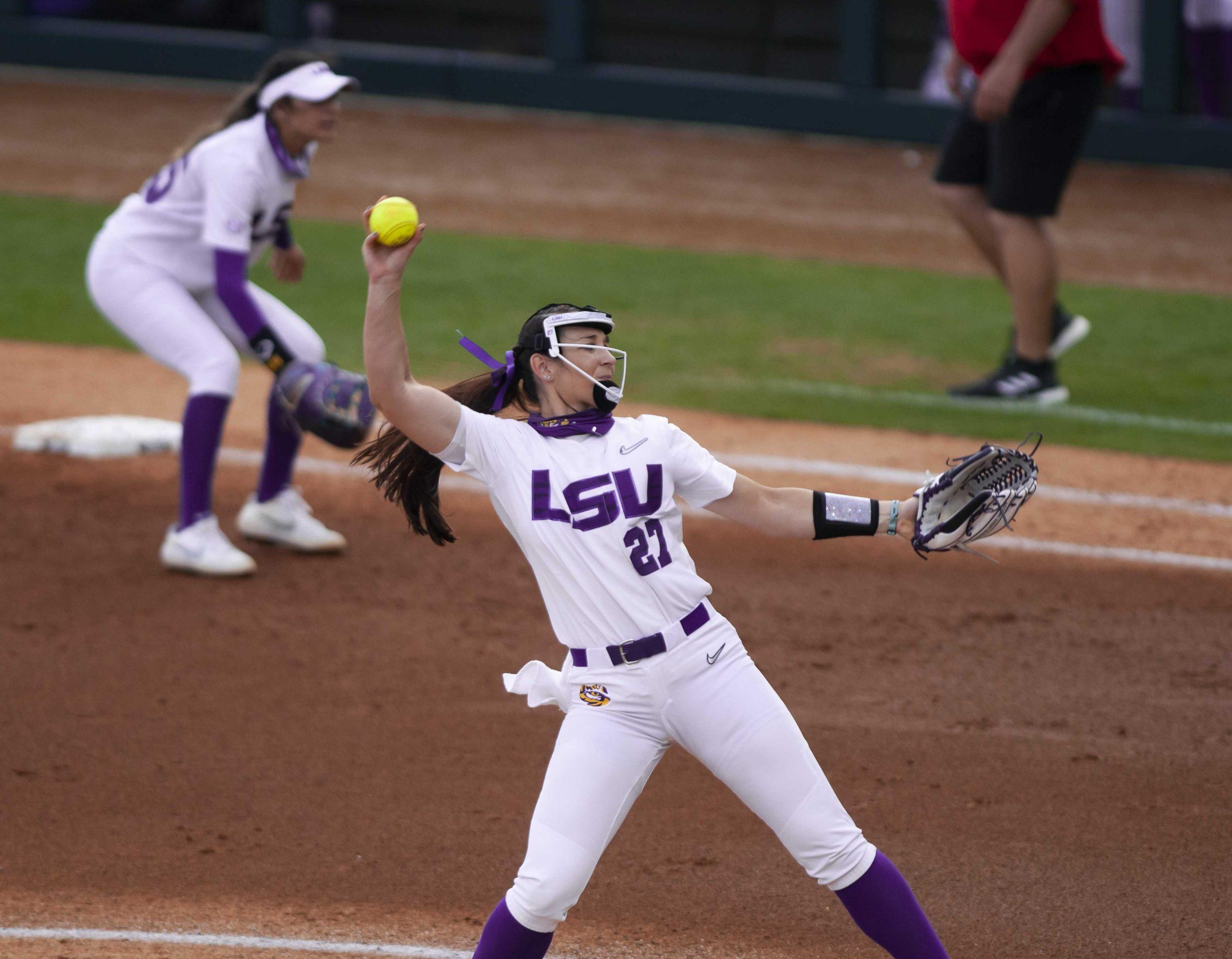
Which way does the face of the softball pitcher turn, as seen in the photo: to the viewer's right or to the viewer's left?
to the viewer's right

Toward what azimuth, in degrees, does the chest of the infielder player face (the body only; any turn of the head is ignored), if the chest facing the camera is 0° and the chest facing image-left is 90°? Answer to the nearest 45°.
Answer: approximately 270°

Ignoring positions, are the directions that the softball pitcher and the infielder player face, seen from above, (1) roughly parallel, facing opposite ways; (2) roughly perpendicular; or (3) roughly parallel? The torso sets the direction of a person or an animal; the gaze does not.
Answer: roughly perpendicular

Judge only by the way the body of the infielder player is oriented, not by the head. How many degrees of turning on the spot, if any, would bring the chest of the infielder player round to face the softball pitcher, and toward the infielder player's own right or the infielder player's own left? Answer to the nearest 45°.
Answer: approximately 90° to the infielder player's own right

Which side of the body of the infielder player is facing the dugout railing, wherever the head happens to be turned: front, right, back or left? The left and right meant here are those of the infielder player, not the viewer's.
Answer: left

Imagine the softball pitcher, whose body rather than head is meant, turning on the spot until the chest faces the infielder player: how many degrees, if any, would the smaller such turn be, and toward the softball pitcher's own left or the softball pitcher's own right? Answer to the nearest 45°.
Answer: approximately 135° to the softball pitcher's own right

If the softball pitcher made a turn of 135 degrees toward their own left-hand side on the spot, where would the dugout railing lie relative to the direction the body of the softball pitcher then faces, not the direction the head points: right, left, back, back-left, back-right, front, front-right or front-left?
front-left

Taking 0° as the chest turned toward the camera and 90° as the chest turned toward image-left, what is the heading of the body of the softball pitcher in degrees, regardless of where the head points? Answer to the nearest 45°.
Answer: approximately 0°

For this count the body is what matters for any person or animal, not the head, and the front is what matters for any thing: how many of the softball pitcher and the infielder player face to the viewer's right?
1
